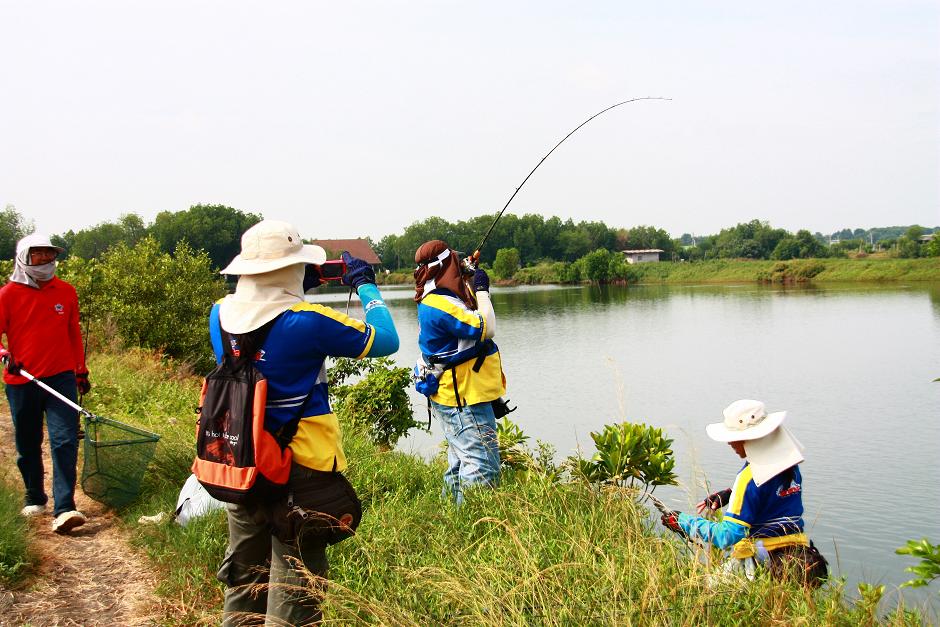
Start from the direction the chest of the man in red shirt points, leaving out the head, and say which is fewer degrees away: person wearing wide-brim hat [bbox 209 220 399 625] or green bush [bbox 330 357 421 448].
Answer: the person wearing wide-brim hat

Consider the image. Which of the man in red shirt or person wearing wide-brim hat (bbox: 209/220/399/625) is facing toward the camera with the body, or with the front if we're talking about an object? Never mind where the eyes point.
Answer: the man in red shirt

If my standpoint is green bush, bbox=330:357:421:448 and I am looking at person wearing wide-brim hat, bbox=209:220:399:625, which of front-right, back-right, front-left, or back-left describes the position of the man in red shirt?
front-right

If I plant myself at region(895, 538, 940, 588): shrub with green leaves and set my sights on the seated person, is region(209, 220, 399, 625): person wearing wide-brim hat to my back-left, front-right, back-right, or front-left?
front-left

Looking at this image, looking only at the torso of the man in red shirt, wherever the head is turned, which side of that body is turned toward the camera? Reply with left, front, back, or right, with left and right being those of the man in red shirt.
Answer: front

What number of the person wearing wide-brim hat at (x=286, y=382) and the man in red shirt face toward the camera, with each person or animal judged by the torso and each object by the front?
1

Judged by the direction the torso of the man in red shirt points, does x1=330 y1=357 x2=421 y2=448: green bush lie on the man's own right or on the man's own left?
on the man's own left

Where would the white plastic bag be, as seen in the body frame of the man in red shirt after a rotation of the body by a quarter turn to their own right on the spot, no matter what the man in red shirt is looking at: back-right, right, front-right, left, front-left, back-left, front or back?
back-left

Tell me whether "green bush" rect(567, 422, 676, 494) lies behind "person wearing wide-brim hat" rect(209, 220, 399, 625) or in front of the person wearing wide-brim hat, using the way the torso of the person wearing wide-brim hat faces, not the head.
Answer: in front

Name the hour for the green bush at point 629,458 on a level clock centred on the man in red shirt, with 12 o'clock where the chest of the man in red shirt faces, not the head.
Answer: The green bush is roughly at 10 o'clock from the man in red shirt.

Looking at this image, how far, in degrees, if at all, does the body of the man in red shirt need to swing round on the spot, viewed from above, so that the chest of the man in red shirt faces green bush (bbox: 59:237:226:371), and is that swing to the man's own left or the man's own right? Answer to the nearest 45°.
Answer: approximately 180°

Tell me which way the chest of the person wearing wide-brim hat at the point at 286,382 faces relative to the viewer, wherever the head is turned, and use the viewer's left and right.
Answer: facing away from the viewer and to the right of the viewer

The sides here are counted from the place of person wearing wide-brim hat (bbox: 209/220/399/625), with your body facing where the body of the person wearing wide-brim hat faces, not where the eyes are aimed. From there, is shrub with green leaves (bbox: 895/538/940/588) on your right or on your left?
on your right
